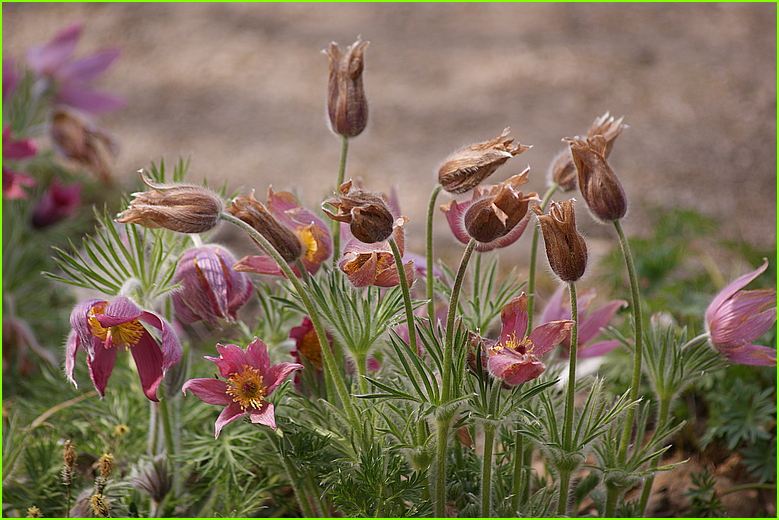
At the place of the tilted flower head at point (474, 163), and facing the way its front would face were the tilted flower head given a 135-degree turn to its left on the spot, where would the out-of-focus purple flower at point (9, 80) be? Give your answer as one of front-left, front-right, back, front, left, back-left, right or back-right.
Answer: front

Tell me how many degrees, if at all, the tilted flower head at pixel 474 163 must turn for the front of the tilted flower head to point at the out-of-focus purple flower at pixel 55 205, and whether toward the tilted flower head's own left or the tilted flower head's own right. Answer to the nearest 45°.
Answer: approximately 135° to the tilted flower head's own left

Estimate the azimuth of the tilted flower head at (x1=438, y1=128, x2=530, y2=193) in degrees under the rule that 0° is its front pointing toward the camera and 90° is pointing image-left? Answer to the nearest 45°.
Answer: approximately 270°
